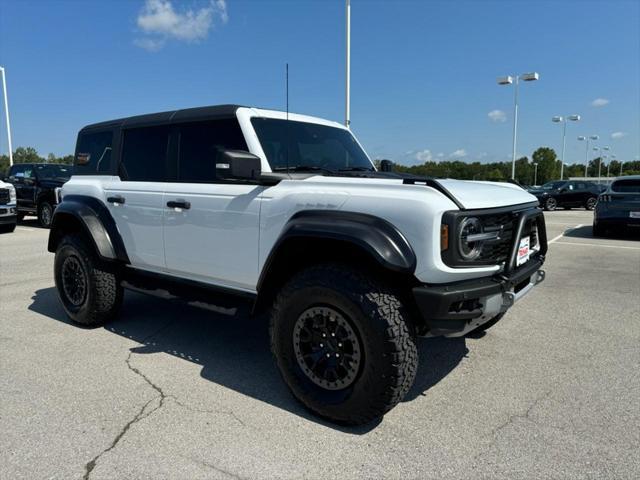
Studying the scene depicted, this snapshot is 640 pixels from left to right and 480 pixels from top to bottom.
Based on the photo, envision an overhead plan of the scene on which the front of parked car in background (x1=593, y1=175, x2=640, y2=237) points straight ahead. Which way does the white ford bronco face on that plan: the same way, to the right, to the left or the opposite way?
to the right

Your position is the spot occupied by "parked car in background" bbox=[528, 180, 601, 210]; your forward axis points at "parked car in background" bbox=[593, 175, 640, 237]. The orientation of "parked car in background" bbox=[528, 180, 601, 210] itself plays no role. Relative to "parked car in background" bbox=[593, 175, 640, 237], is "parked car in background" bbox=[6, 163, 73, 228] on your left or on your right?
right

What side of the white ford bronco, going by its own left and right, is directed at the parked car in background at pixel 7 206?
back

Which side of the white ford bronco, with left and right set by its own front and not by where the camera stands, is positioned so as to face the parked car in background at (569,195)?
left

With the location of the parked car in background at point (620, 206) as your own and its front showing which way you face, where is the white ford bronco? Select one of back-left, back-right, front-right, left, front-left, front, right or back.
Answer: back

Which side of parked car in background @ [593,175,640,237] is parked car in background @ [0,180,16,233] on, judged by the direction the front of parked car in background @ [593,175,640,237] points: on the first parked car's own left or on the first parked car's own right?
on the first parked car's own left

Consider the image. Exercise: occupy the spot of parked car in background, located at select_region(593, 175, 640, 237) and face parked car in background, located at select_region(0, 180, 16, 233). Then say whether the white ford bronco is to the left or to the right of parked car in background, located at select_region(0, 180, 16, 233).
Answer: left

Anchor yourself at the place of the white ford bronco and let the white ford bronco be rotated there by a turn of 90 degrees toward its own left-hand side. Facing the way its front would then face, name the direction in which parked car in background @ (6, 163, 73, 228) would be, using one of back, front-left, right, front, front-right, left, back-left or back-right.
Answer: left

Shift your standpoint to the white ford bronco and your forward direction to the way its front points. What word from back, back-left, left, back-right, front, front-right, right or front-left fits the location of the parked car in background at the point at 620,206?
left

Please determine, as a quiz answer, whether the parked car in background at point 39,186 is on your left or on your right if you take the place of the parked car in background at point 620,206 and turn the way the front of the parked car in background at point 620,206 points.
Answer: on your left

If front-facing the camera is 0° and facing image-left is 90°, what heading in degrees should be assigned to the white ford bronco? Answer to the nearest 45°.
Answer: approximately 315°

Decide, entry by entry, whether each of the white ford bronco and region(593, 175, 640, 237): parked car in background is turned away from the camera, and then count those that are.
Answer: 1

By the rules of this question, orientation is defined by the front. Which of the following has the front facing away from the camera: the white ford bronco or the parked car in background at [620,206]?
the parked car in background

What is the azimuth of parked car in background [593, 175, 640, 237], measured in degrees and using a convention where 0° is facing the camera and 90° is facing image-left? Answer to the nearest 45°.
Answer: approximately 180°
